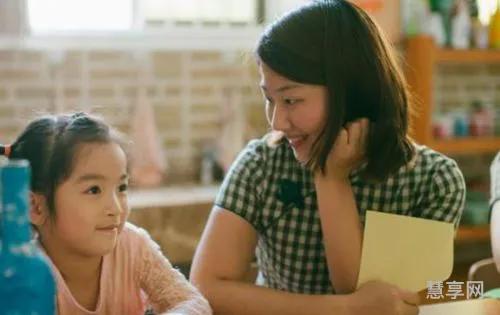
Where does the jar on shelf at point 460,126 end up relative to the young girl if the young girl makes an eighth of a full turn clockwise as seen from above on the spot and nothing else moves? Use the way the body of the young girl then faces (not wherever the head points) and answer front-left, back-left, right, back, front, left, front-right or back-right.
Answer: back-left

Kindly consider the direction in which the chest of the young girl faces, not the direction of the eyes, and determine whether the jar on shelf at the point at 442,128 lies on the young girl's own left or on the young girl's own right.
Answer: on the young girl's own left

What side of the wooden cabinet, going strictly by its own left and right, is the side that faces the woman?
front

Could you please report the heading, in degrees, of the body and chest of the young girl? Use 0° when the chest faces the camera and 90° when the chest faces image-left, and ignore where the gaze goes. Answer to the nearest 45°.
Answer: approximately 315°

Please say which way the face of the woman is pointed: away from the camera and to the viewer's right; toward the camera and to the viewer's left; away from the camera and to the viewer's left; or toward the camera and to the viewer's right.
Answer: toward the camera and to the viewer's left

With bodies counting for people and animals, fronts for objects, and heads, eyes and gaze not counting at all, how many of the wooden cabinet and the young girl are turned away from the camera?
0

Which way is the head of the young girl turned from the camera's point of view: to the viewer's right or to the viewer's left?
to the viewer's right

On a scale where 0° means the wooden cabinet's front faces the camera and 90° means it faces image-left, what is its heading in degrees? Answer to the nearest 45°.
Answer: approximately 0°

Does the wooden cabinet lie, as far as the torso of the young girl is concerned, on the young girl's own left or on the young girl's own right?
on the young girl's own left
